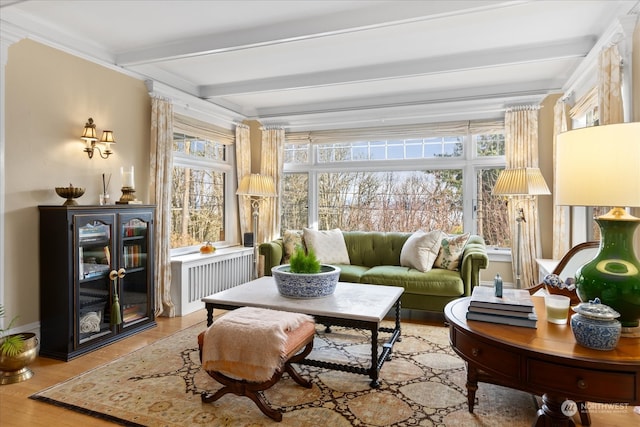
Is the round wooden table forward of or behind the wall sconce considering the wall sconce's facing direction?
forward

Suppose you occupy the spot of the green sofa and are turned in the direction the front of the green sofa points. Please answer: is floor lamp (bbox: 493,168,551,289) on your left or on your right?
on your left

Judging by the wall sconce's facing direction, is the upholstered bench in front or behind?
in front

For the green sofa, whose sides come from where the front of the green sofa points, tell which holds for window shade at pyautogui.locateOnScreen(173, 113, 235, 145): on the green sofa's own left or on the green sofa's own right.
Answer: on the green sofa's own right

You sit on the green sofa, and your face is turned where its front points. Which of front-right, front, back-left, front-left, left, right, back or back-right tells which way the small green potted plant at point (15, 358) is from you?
front-right

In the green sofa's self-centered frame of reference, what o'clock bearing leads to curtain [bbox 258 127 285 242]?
The curtain is roughly at 4 o'clock from the green sofa.

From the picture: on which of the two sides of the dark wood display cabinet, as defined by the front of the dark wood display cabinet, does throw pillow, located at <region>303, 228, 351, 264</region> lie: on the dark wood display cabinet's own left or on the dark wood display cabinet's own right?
on the dark wood display cabinet's own left

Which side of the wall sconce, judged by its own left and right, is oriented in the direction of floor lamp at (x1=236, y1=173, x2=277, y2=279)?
left

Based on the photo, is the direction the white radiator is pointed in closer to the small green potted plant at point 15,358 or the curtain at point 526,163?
the curtain

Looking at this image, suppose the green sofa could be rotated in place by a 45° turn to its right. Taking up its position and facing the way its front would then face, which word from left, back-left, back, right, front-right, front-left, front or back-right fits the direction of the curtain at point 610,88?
left

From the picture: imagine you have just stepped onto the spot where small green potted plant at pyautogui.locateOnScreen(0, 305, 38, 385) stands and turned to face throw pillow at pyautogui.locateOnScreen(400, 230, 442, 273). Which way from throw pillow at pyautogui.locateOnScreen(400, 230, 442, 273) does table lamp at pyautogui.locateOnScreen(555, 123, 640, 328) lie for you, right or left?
right

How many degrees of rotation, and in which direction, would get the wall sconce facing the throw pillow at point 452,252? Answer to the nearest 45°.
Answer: approximately 45° to its left

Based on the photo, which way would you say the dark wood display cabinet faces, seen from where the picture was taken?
facing the viewer and to the right of the viewer

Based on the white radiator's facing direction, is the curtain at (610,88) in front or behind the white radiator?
in front

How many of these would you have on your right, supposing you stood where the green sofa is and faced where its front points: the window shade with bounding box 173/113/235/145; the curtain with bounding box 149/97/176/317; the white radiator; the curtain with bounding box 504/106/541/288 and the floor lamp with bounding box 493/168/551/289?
3
